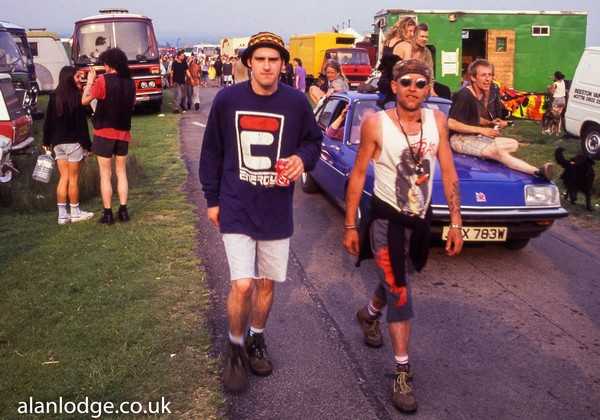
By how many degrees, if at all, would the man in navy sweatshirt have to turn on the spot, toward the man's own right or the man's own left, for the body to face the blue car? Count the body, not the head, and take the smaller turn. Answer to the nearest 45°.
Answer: approximately 135° to the man's own left

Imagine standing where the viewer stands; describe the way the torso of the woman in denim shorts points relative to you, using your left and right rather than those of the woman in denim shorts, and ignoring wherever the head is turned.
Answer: facing away from the viewer and to the right of the viewer

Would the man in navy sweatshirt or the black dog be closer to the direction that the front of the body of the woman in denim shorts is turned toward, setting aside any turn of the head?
the black dog

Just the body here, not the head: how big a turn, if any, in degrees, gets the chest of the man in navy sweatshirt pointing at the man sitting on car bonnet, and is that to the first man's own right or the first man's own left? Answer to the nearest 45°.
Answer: approximately 135° to the first man's own left

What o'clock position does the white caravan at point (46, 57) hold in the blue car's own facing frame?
The white caravan is roughly at 6 o'clock from the blue car.

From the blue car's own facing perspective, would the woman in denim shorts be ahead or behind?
behind

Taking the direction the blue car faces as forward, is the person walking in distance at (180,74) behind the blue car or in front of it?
behind

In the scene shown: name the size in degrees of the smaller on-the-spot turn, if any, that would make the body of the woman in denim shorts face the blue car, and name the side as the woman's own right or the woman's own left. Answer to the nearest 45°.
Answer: approximately 90° to the woman's own right

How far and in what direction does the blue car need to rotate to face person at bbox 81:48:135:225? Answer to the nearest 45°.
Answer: approximately 135° to its right

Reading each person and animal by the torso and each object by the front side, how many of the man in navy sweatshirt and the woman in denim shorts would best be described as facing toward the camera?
1
